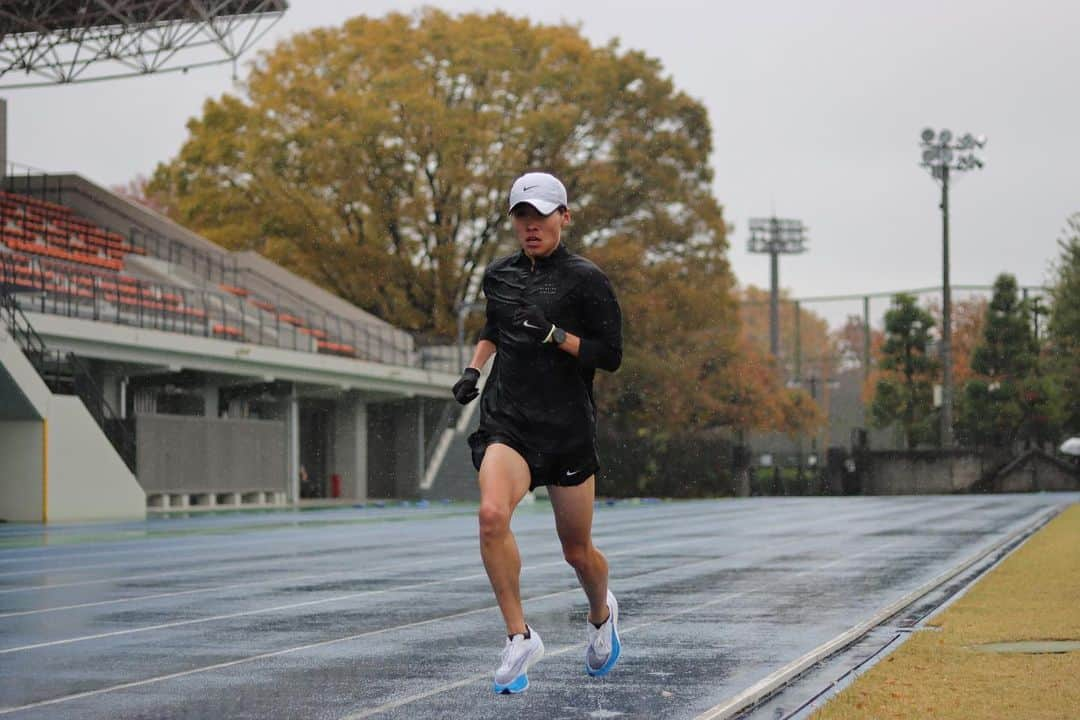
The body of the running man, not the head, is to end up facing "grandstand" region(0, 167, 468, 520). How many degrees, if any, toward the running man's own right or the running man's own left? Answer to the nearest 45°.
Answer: approximately 135° to the running man's own right

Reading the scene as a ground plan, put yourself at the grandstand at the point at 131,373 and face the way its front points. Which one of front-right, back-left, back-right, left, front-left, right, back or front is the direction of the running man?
front-right

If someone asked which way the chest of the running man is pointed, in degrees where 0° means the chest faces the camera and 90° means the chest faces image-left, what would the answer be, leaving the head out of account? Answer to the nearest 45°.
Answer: approximately 45°

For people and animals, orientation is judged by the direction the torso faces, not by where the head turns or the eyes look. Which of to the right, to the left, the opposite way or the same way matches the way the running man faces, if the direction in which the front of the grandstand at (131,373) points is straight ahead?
to the right

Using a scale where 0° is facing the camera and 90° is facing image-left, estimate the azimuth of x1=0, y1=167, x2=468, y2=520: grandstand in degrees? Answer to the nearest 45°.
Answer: approximately 315°
